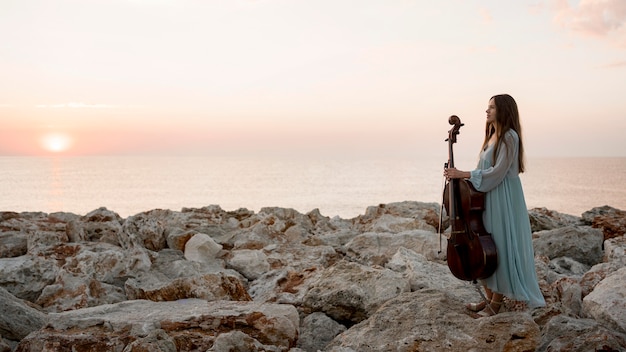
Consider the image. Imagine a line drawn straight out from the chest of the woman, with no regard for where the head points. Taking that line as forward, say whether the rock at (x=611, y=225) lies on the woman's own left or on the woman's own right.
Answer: on the woman's own right

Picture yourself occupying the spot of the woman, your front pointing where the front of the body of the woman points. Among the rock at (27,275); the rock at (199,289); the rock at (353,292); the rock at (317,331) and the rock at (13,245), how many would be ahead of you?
5

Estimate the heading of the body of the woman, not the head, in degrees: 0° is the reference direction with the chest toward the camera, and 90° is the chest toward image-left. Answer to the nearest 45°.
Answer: approximately 90°

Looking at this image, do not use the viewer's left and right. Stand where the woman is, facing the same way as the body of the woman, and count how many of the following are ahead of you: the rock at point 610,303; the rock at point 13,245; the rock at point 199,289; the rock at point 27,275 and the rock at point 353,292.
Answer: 4

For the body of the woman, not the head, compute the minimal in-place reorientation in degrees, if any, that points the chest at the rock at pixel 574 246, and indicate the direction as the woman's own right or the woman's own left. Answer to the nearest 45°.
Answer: approximately 90° to the woman's own right

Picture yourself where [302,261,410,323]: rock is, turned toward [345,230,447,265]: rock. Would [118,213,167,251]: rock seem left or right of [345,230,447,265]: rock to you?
left

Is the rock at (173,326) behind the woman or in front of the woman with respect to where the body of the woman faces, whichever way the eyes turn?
in front

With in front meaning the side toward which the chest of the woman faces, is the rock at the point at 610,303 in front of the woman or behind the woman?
behind

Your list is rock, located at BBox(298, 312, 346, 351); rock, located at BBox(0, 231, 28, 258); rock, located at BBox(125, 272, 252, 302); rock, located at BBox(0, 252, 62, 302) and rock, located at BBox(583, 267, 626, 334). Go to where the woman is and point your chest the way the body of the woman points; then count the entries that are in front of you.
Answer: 4

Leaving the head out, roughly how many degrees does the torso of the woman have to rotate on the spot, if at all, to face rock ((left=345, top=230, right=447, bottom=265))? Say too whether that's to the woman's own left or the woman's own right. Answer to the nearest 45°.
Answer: approximately 45° to the woman's own right

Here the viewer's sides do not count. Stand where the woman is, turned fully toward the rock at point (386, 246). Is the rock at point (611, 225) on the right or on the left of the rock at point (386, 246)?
right

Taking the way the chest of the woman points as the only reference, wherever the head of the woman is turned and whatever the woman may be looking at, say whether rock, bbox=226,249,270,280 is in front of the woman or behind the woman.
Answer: in front

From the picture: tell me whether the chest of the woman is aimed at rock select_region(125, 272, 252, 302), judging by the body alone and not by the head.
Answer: yes

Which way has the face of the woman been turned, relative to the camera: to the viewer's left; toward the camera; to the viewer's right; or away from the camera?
to the viewer's left

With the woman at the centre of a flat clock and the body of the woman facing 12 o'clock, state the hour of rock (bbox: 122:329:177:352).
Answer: The rock is roughly at 11 o'clock from the woman.

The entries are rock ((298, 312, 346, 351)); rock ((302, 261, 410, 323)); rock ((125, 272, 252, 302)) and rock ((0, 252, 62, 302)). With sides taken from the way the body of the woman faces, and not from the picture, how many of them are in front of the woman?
4
